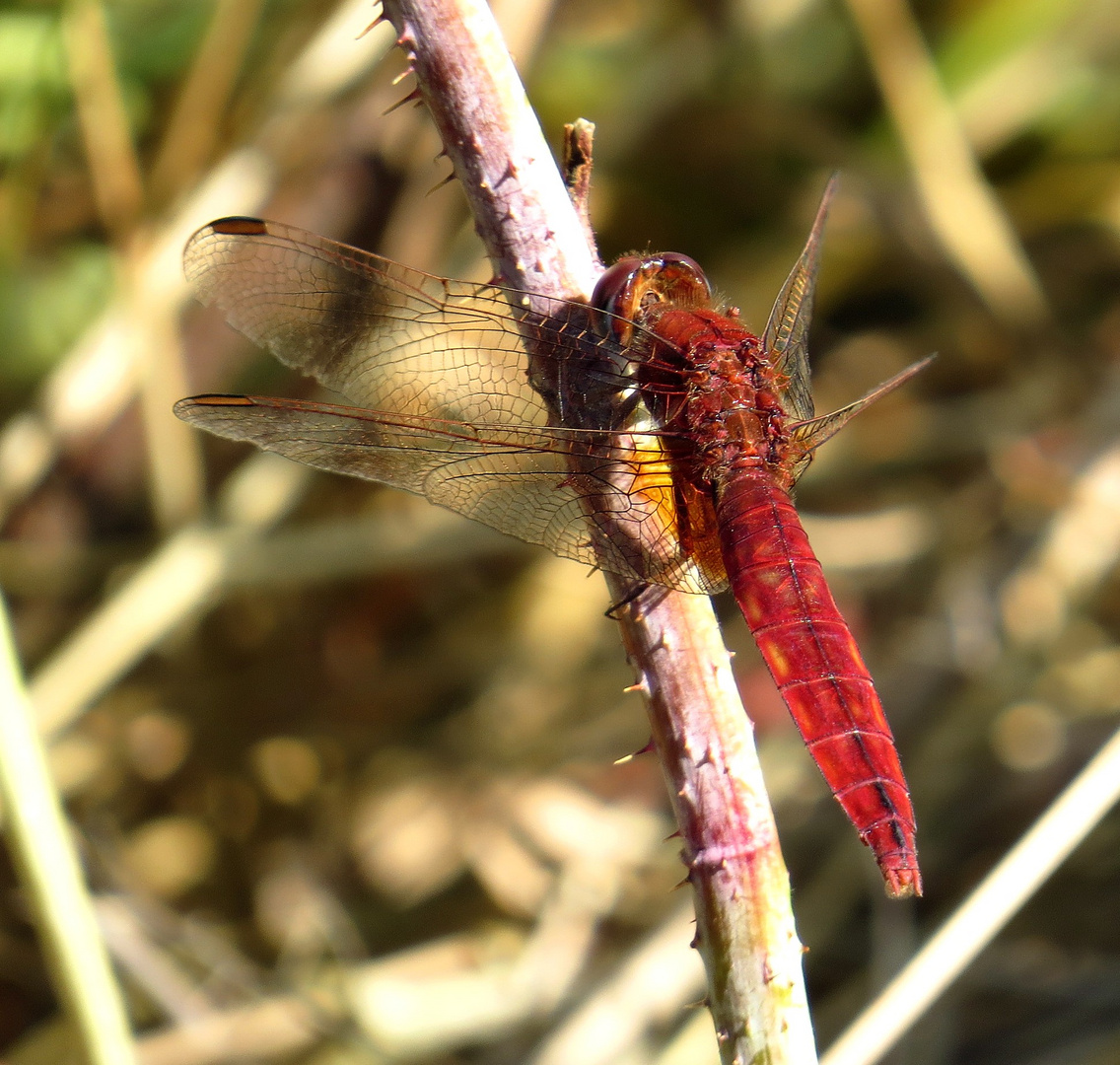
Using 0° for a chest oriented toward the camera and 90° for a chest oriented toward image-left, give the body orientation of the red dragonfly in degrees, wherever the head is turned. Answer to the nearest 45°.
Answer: approximately 135°

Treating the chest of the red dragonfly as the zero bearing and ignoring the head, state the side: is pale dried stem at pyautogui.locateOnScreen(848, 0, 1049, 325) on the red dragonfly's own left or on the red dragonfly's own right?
on the red dragonfly's own right
